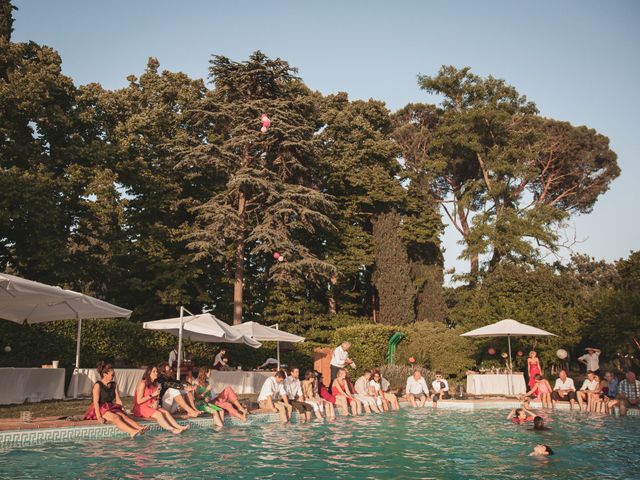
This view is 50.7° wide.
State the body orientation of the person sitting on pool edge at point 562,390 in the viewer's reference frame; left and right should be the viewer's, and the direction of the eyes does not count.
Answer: facing the viewer

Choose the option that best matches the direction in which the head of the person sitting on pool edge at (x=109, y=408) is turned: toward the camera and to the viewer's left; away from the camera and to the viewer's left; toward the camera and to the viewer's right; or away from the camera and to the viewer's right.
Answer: toward the camera and to the viewer's right

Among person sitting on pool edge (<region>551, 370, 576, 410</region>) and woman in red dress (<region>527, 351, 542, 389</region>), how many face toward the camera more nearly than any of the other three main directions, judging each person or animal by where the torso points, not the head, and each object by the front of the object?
2

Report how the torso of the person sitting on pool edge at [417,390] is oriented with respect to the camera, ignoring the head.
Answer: toward the camera

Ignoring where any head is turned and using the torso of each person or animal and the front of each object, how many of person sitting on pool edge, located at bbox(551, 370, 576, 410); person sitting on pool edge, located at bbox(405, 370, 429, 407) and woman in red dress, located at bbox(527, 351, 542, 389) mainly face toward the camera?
3

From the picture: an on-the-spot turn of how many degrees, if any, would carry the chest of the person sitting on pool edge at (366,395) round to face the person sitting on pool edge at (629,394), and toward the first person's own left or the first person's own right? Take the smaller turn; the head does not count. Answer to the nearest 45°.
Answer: approximately 45° to the first person's own left

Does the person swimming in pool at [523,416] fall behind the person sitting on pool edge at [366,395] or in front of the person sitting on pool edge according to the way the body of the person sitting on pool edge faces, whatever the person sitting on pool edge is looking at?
in front

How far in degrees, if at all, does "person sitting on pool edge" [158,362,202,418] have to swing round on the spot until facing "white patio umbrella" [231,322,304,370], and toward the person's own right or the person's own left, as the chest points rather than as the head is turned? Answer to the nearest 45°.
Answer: approximately 135° to the person's own left

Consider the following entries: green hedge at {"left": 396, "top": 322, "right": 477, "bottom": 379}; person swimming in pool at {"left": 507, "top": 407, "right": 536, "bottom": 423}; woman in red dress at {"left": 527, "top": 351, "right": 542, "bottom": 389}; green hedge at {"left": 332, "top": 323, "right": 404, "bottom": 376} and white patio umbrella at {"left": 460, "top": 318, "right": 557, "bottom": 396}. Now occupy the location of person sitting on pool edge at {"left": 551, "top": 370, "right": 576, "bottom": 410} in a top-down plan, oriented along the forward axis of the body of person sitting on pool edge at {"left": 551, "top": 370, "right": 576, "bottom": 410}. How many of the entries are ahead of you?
1

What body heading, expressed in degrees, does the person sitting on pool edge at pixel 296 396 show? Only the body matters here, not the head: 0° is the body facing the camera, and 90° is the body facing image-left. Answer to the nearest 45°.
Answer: approximately 315°

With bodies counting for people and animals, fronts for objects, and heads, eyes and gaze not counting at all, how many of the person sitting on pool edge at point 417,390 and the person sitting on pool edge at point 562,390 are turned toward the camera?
2

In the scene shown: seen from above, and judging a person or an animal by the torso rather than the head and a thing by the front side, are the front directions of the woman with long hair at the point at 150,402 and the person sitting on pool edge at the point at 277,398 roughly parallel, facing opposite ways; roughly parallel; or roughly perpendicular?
roughly parallel

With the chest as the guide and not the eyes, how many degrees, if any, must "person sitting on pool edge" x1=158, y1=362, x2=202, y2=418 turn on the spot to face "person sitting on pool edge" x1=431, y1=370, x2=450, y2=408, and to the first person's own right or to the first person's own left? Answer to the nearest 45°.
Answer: approximately 90° to the first person's own left

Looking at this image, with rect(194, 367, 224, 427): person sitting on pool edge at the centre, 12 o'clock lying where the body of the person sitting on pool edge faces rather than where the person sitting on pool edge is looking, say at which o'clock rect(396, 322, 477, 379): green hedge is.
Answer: The green hedge is roughly at 9 o'clock from the person sitting on pool edge.

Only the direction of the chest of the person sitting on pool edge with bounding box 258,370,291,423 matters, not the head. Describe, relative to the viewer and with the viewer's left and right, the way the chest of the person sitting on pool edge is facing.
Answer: facing the viewer and to the right of the viewer

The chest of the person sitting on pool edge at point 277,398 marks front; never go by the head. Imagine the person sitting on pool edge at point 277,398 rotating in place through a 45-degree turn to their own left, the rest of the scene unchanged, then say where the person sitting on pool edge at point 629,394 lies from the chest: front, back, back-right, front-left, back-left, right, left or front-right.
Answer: front
